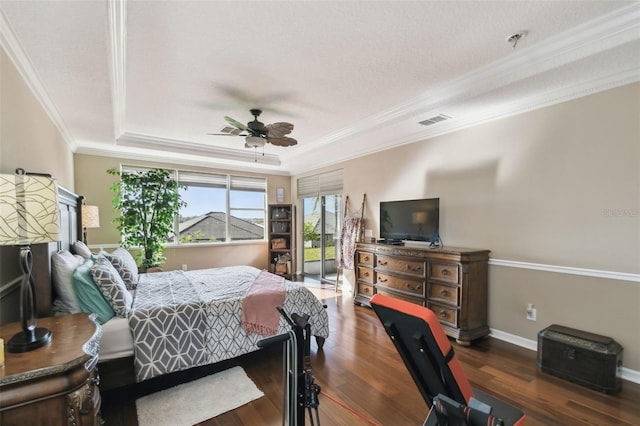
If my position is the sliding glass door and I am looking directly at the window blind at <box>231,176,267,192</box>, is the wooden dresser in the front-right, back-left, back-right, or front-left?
back-left

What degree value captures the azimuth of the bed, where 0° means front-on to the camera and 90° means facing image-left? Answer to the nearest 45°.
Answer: approximately 270°

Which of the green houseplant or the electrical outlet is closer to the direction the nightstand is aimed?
the electrical outlet

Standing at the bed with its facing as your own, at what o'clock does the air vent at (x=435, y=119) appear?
The air vent is roughly at 12 o'clock from the bed.

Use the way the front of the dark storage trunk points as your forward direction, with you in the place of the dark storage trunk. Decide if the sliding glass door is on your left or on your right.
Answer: on your right

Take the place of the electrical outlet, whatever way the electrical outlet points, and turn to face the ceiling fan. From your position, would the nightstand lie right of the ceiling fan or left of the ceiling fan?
left

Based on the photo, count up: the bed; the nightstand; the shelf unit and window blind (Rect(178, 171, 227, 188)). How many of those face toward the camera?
2

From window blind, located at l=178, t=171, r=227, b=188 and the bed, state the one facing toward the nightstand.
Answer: the window blind

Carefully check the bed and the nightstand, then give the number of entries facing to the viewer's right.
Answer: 2

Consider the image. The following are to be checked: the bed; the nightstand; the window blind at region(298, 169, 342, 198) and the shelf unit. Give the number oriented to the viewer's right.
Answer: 2

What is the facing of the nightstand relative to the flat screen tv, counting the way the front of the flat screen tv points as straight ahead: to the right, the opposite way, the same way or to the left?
the opposite way
